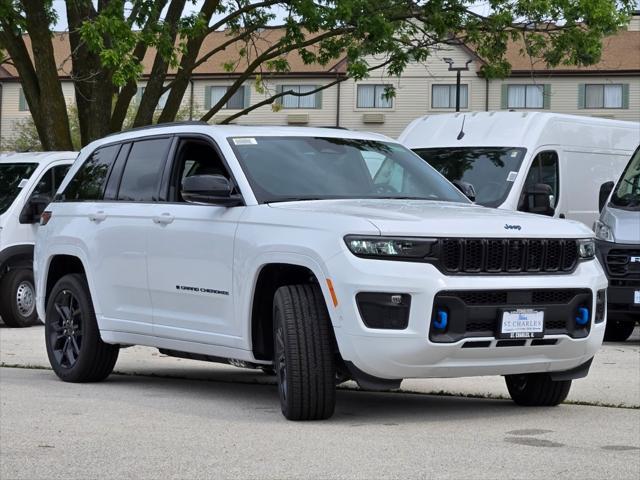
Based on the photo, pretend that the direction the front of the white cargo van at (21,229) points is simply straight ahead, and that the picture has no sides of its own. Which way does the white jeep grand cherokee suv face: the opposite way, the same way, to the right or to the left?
to the left

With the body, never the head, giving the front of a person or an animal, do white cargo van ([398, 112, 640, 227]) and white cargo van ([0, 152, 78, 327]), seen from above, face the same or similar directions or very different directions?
same or similar directions

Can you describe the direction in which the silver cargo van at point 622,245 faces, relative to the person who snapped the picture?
facing the viewer and to the left of the viewer

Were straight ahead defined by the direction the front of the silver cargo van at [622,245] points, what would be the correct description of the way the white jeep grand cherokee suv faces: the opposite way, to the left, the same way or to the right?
to the left

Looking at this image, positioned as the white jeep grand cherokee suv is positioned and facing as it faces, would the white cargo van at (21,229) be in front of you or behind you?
behind

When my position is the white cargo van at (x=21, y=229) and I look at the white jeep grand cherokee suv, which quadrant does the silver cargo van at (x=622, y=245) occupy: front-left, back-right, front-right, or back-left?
front-left

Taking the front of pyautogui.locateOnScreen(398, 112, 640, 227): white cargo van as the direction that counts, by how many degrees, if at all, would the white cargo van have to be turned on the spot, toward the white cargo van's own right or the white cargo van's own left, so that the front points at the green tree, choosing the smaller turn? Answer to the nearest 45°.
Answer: approximately 90° to the white cargo van's own right

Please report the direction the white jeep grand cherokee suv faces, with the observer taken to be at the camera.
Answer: facing the viewer and to the right of the viewer

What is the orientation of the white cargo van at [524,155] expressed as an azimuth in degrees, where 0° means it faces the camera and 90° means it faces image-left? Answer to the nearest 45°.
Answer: approximately 45°

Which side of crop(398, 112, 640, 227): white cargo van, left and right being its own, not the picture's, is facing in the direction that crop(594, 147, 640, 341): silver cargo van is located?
left

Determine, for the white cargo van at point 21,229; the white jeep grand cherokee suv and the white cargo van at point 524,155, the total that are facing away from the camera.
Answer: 0

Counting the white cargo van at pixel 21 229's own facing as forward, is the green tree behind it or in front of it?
behind

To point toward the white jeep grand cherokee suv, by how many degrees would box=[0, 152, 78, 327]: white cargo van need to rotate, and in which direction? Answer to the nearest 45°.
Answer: approximately 45° to its left

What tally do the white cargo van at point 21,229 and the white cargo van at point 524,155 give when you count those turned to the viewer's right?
0
